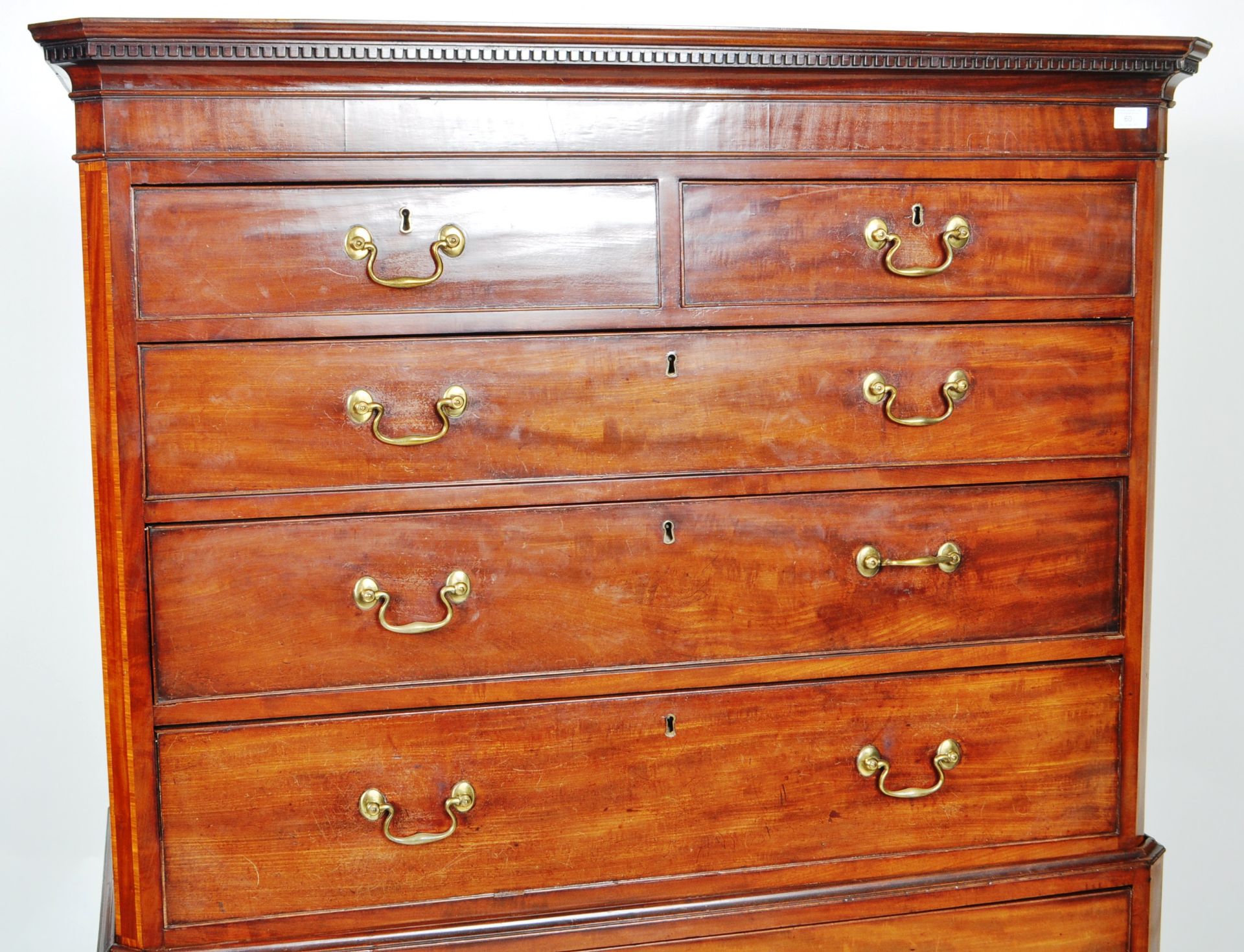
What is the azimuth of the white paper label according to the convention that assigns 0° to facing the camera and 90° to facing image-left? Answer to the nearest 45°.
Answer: approximately 0°

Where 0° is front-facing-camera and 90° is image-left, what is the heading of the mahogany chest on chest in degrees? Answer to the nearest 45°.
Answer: approximately 0°
